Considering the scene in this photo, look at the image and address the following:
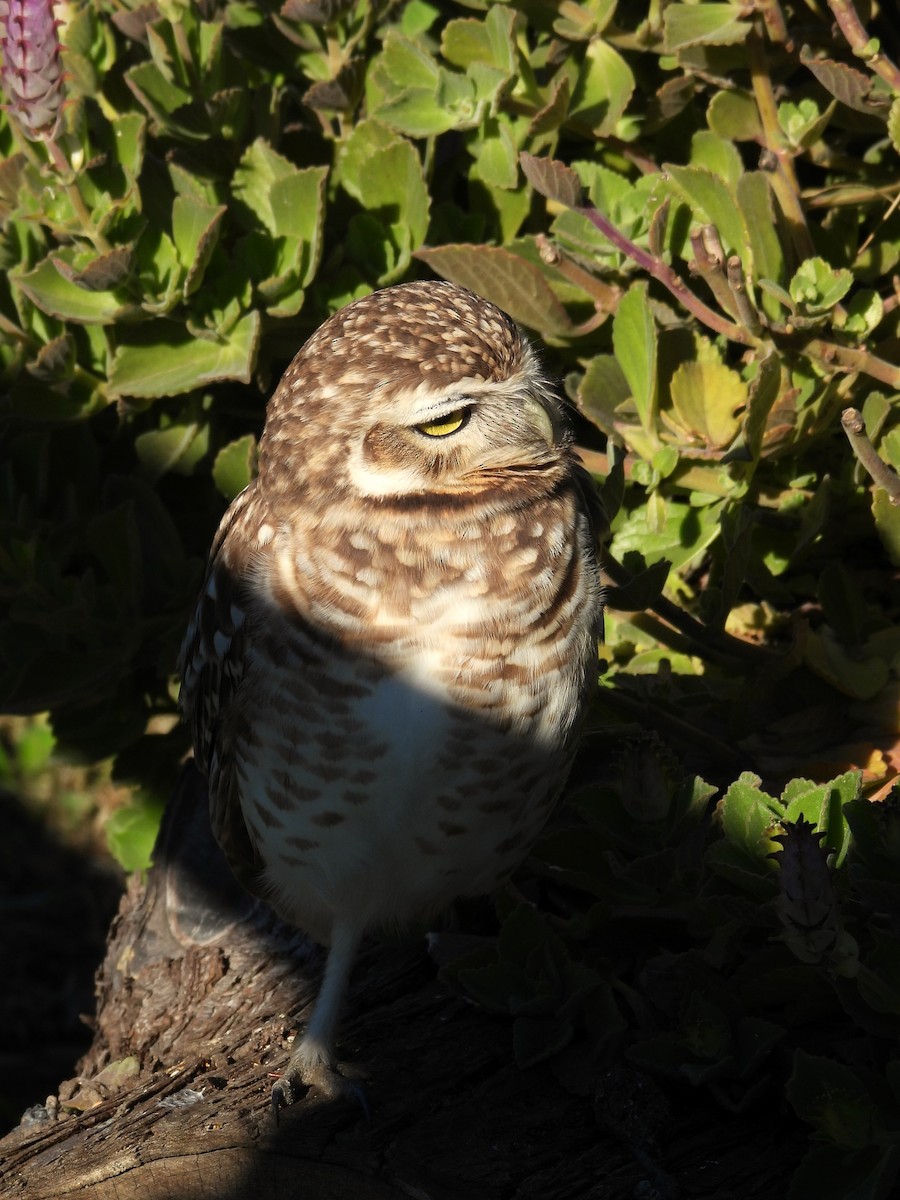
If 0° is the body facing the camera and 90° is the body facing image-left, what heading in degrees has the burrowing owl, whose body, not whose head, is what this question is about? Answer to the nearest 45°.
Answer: approximately 315°
